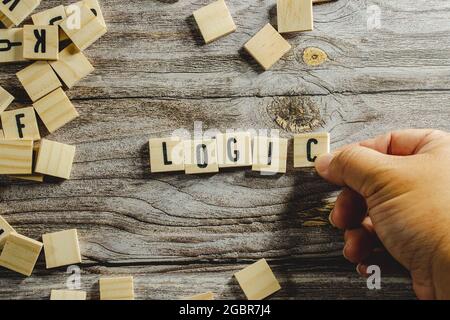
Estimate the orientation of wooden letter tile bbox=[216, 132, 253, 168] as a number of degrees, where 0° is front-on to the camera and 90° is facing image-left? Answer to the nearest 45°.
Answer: approximately 0°

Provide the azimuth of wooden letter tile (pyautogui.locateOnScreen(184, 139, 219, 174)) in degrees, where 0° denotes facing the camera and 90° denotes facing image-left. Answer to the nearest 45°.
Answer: approximately 0°

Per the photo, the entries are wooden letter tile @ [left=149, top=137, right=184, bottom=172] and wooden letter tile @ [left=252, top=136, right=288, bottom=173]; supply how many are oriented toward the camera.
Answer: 2
